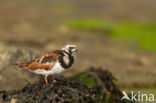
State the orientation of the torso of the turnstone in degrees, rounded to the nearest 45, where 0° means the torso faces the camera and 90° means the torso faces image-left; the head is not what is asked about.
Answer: approximately 270°
